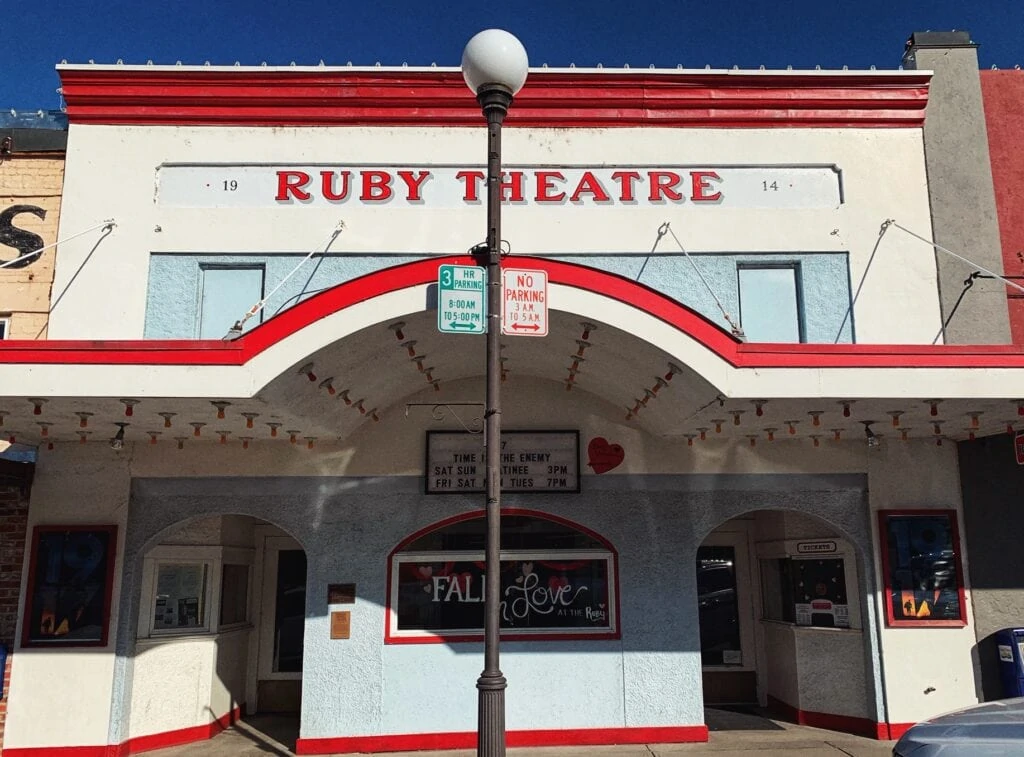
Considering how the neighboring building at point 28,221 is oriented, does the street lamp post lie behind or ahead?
ahead

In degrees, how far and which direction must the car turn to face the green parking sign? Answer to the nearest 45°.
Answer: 0° — it already faces it

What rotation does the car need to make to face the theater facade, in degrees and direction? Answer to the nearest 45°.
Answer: approximately 45° to its right

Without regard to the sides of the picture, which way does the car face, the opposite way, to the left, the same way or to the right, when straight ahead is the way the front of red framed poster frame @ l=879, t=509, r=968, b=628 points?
to the right

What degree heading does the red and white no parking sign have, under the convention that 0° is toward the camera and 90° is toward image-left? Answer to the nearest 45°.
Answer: approximately 0°

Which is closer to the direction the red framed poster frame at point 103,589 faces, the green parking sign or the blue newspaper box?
the green parking sign
